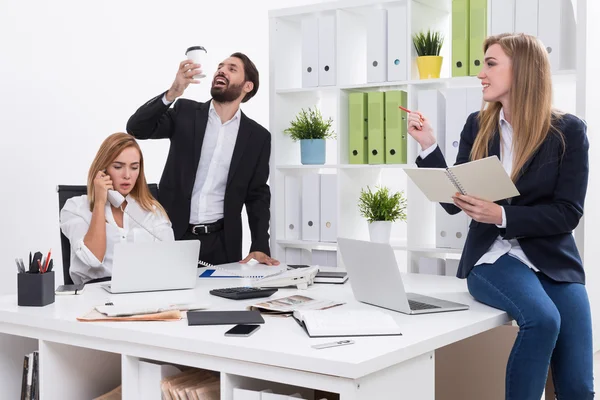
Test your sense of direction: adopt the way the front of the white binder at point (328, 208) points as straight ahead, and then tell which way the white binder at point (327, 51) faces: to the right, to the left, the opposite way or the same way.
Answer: the same way

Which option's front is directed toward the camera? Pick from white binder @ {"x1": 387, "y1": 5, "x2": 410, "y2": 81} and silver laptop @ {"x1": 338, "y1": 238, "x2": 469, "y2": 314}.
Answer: the white binder

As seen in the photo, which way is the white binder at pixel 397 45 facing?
toward the camera

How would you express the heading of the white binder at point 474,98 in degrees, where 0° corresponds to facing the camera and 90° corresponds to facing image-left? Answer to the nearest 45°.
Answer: approximately 0°

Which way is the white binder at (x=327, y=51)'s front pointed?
toward the camera

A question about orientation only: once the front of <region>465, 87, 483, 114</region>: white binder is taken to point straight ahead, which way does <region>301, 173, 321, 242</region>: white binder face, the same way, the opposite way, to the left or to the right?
the same way

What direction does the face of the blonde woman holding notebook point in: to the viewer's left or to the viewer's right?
to the viewer's left

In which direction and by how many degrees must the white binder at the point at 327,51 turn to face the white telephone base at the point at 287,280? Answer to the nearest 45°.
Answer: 0° — it already faces it

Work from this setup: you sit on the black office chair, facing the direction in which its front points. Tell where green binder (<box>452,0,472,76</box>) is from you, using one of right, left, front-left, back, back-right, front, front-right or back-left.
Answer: left

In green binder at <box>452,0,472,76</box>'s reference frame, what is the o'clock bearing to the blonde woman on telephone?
The blonde woman on telephone is roughly at 2 o'clock from the green binder.

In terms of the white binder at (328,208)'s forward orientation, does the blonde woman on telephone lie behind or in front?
in front

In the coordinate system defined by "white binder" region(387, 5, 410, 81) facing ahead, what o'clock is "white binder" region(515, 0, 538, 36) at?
"white binder" region(515, 0, 538, 36) is roughly at 10 o'clock from "white binder" region(387, 5, 410, 81).

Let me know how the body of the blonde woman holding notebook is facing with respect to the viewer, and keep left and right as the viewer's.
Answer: facing the viewer and to the left of the viewer

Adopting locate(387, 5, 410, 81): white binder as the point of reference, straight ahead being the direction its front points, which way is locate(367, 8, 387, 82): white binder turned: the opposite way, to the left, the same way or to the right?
the same way

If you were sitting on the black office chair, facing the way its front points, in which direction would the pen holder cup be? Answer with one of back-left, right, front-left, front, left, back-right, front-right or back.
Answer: front

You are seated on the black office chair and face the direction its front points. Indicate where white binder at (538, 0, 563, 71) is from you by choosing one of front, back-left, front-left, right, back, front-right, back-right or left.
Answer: left

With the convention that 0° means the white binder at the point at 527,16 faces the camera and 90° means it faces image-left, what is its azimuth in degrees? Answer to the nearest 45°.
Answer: approximately 0°
